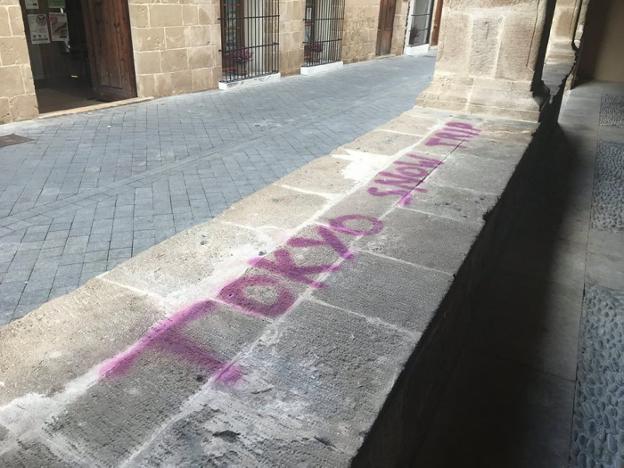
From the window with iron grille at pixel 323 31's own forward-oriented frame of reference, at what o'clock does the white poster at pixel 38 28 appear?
The white poster is roughly at 3 o'clock from the window with iron grille.

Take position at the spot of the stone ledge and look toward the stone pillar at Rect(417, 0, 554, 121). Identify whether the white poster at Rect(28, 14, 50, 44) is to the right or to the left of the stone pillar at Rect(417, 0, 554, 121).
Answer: left

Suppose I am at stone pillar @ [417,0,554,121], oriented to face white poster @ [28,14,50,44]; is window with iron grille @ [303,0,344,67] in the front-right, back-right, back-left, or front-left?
front-right

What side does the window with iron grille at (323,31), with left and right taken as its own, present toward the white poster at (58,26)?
right

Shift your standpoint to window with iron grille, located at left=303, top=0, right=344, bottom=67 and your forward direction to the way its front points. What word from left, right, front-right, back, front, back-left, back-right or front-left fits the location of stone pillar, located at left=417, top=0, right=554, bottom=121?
front-right

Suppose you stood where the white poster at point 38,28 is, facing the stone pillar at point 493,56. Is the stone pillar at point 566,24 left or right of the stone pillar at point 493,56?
left

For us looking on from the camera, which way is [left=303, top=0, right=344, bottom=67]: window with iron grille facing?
facing the viewer and to the right of the viewer

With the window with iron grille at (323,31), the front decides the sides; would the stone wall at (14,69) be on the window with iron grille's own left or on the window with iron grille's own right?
on the window with iron grille's own right

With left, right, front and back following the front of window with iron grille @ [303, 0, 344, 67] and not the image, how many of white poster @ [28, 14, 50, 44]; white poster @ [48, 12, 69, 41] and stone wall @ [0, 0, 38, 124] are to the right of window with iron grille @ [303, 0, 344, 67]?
3

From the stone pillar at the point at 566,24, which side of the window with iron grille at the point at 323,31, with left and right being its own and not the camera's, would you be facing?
front
